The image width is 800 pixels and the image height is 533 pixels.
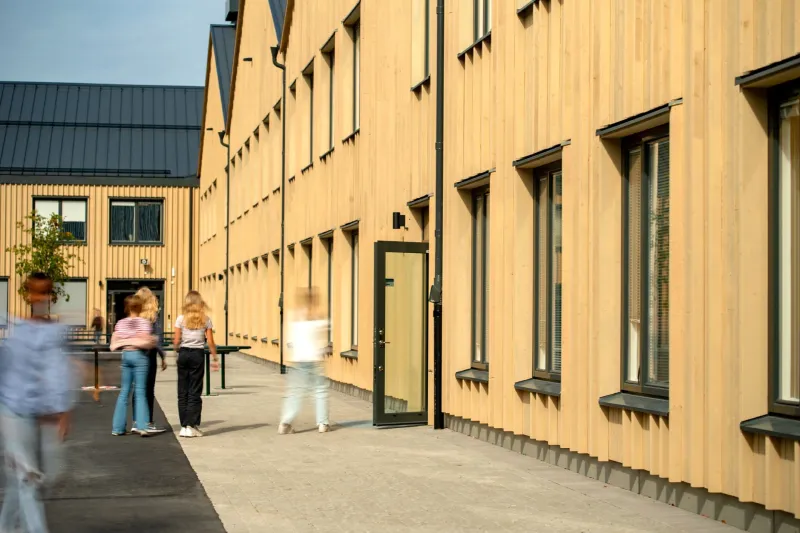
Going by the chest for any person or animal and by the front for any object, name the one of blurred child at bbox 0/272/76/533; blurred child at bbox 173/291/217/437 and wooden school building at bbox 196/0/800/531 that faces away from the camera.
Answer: blurred child at bbox 173/291/217/437

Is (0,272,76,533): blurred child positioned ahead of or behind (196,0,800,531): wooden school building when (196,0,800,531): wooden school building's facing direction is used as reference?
ahead

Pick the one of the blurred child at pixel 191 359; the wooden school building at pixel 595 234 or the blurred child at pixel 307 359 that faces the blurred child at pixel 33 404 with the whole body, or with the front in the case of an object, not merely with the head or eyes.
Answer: the wooden school building

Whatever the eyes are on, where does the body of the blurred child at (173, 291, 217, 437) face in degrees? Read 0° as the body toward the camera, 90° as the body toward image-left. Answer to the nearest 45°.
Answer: approximately 180°

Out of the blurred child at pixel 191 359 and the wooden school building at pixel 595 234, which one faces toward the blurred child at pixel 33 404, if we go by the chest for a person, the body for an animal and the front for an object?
the wooden school building

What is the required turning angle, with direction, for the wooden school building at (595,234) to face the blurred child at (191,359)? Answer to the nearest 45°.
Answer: approximately 90° to its right
